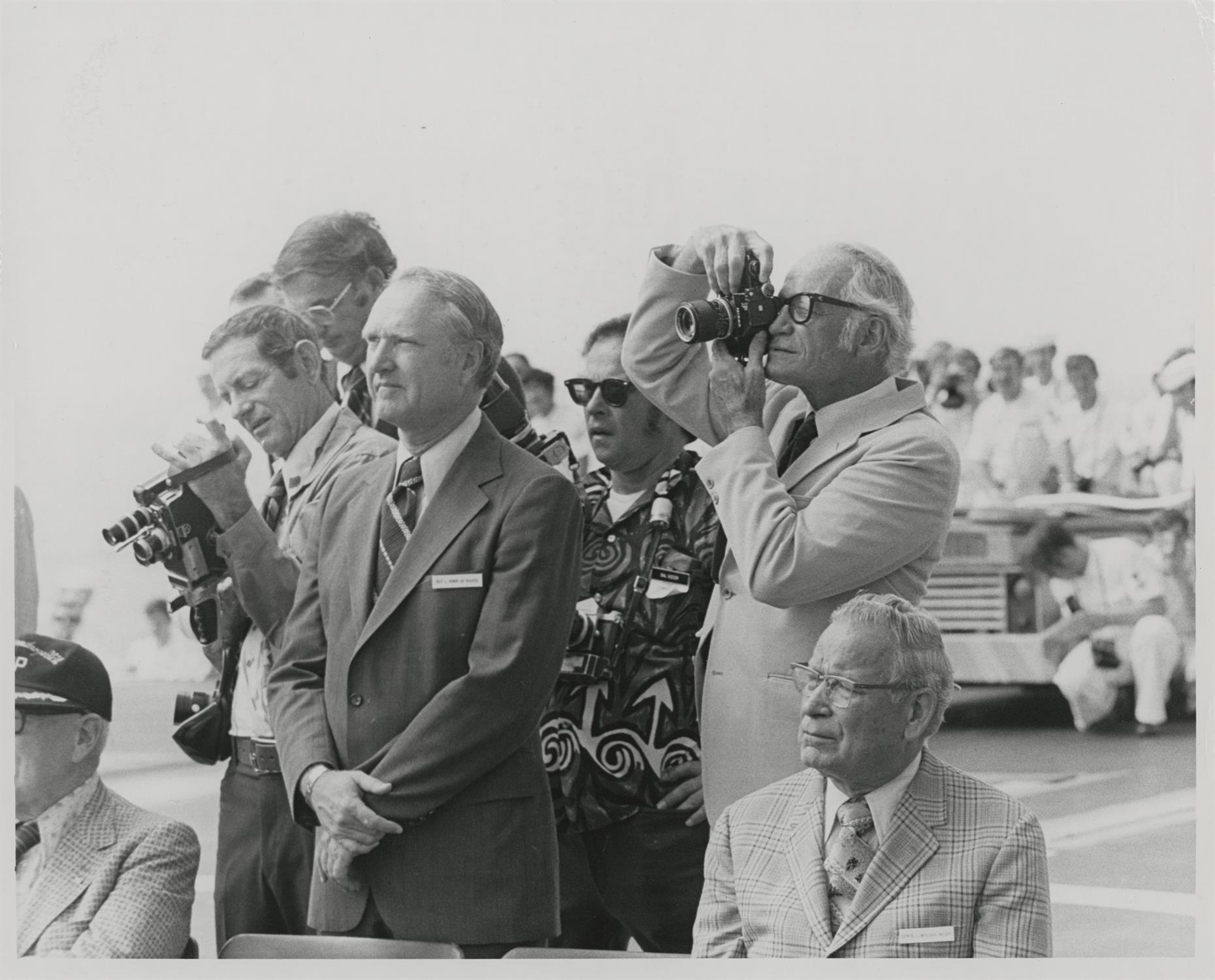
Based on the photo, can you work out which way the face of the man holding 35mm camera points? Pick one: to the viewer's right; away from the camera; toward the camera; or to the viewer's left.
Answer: to the viewer's left

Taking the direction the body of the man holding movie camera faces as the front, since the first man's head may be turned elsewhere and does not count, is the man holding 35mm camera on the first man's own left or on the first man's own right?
on the first man's own left

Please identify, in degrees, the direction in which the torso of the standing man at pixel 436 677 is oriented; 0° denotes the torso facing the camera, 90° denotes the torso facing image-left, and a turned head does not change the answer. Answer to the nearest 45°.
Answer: approximately 45°

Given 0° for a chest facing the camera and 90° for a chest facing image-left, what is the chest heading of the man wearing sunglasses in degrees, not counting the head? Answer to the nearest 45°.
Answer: approximately 45°

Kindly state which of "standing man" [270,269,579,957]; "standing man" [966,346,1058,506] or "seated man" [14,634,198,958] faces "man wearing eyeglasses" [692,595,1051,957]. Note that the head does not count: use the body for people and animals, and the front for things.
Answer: "standing man" [966,346,1058,506]

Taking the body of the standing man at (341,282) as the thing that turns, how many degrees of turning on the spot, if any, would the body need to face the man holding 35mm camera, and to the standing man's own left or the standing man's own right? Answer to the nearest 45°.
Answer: approximately 90° to the standing man's own left

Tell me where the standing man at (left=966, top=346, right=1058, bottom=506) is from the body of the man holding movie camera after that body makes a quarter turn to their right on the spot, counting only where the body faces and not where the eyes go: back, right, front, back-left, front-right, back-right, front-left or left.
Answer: right
